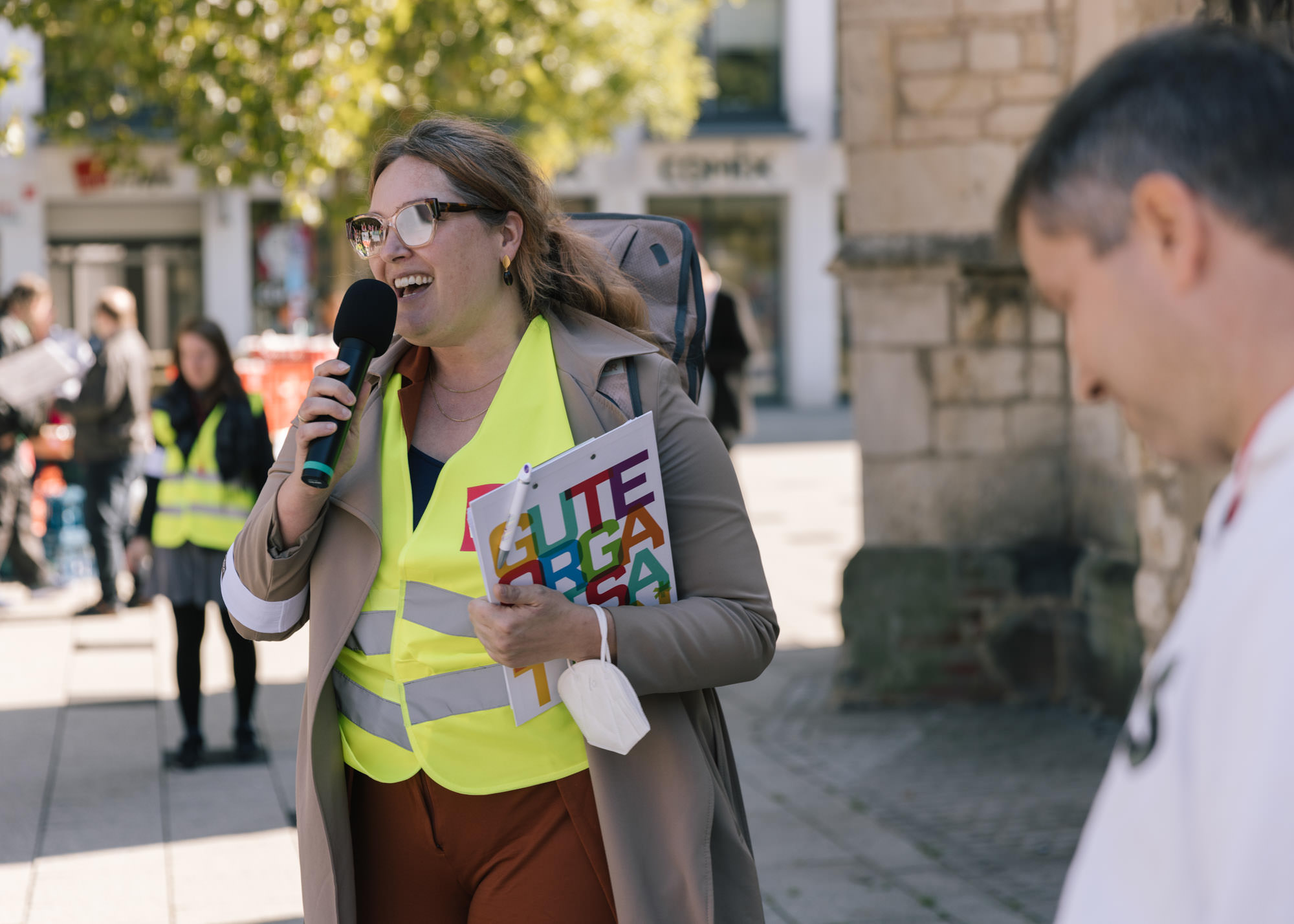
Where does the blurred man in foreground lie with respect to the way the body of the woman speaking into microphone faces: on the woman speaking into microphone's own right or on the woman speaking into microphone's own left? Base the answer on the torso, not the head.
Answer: on the woman speaking into microphone's own left

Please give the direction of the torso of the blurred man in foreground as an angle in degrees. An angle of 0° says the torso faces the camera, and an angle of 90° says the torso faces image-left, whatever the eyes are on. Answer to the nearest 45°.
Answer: approximately 90°

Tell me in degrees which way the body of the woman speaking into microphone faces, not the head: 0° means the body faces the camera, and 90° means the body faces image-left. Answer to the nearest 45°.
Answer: approximately 45°

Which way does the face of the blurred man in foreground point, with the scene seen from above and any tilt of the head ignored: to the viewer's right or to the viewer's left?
to the viewer's left

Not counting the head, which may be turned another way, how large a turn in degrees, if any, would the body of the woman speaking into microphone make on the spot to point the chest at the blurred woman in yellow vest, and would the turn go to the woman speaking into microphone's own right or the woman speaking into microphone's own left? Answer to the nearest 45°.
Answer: approximately 135° to the woman speaking into microphone's own right

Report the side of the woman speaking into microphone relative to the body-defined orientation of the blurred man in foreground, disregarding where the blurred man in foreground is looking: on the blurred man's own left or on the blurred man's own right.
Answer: on the blurred man's own right
